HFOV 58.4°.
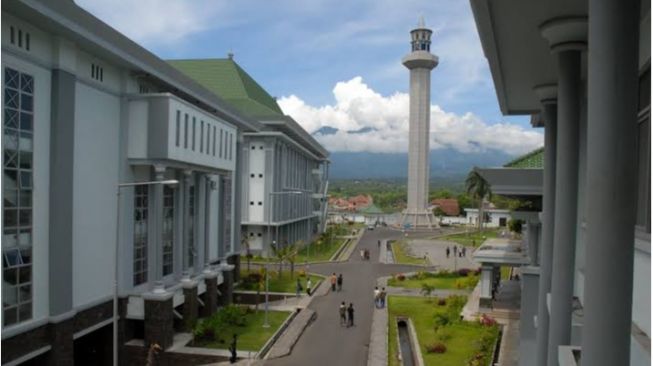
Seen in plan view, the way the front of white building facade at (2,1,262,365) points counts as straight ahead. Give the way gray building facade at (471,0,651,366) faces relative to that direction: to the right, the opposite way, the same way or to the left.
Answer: the opposite way

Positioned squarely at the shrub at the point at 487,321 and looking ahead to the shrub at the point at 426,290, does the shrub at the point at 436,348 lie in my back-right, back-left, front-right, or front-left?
back-left

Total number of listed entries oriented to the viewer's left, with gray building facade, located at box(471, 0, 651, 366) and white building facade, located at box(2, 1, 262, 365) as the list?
1

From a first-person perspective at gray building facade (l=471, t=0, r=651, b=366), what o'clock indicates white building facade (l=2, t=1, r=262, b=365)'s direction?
white building facade (l=2, t=1, r=262, b=365) is roughly at 1 o'clock from gray building facade (l=471, t=0, r=651, b=366).

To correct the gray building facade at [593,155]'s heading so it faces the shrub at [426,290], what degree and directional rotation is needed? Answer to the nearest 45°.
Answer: approximately 90° to its right

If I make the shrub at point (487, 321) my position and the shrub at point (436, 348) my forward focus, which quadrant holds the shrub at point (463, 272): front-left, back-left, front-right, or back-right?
back-right

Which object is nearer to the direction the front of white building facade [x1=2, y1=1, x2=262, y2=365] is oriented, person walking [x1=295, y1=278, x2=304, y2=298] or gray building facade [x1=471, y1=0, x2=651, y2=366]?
the gray building facade

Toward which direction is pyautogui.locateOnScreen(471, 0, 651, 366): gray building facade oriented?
to the viewer's left

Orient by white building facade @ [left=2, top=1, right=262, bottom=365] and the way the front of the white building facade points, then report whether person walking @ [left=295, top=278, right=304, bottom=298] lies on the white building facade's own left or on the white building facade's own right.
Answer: on the white building facade's own left

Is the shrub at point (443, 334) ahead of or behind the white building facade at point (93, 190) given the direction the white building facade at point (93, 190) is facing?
ahead

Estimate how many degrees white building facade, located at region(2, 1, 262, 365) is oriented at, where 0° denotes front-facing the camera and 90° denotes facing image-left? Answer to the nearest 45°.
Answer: approximately 315°

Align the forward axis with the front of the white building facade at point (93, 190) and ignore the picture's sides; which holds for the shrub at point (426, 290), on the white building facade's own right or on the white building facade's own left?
on the white building facade's own left

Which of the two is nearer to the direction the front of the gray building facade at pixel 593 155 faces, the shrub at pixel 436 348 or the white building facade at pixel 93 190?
the white building facade
